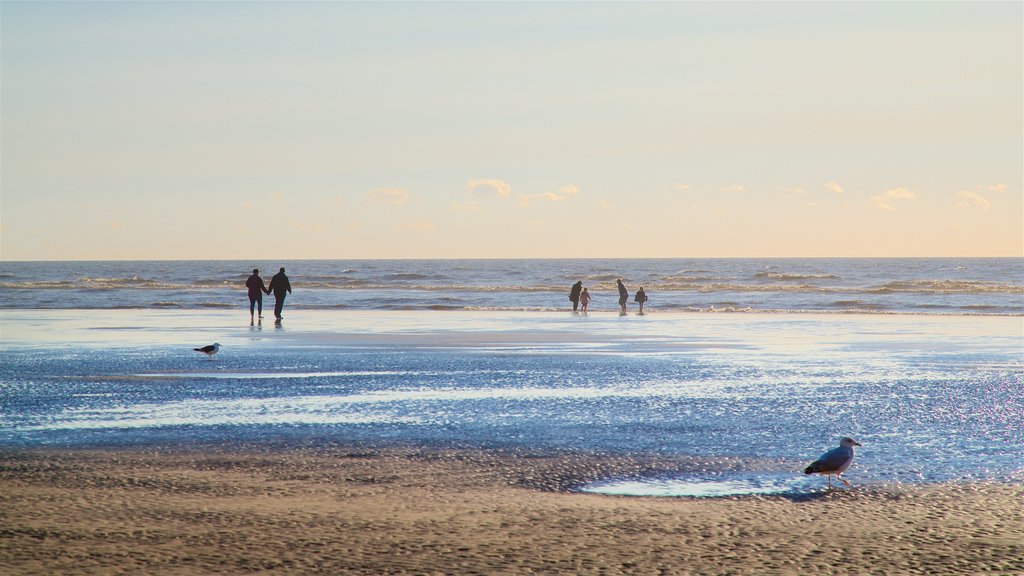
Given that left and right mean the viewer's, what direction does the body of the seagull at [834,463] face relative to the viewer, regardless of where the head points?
facing to the right of the viewer
